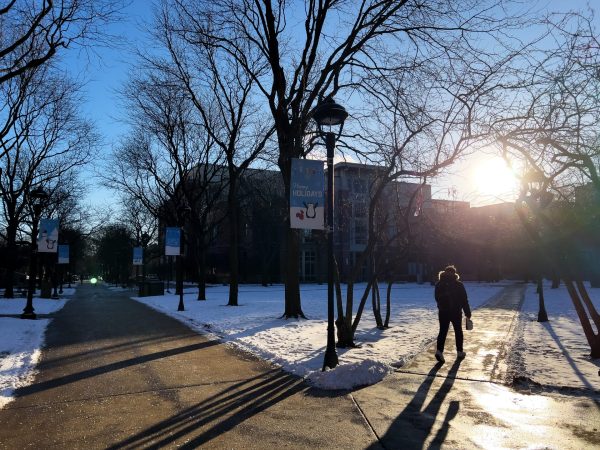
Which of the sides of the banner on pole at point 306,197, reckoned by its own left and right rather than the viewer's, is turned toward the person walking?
left

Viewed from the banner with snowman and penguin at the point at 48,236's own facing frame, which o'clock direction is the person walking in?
The person walking is roughly at 11 o'clock from the banner with snowman and penguin.

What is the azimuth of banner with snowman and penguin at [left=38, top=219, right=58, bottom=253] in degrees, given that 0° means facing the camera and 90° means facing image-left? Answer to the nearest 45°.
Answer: approximately 0°

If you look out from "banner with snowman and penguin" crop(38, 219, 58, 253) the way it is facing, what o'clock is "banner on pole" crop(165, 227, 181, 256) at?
The banner on pole is roughly at 8 o'clock from the banner with snowman and penguin.

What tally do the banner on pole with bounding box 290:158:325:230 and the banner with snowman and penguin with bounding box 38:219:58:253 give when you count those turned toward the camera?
2

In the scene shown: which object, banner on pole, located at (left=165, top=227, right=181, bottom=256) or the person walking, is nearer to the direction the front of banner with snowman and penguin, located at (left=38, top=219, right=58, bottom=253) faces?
the person walking

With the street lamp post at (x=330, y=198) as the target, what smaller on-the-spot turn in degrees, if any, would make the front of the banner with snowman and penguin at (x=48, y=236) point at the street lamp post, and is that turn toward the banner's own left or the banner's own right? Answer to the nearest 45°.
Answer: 0° — it already faces it

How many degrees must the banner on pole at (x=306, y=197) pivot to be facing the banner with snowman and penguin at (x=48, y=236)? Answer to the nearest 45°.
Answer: approximately 135° to its right

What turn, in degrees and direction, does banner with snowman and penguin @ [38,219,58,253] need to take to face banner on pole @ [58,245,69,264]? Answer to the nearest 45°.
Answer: approximately 180°

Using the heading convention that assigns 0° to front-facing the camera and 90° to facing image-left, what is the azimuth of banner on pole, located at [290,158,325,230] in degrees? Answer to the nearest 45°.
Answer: approximately 0°
